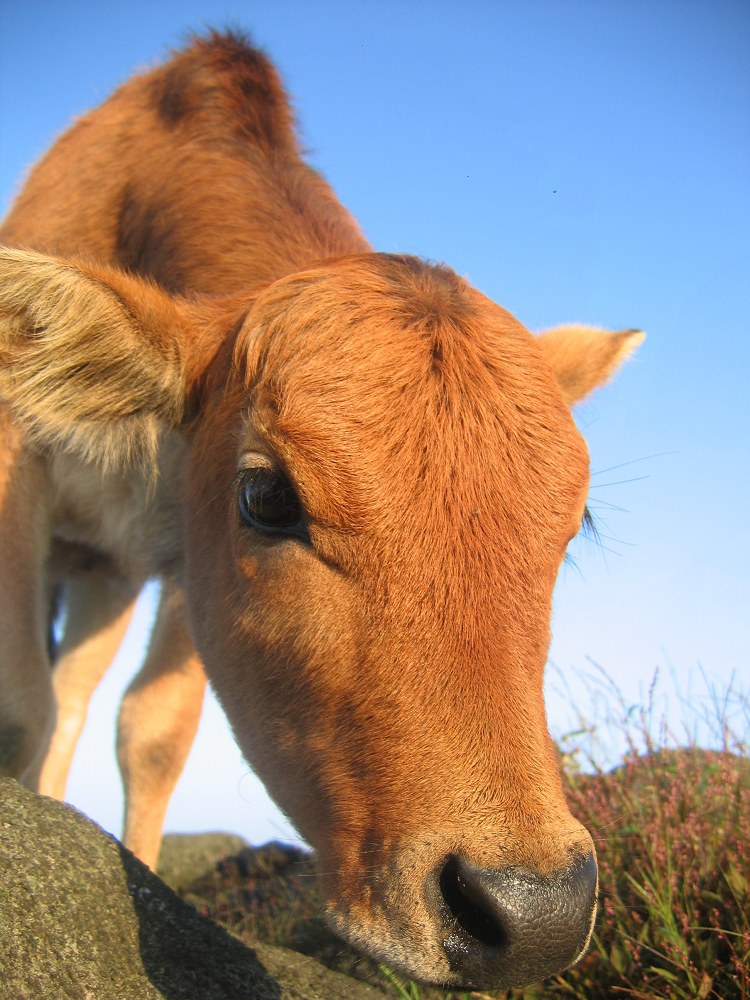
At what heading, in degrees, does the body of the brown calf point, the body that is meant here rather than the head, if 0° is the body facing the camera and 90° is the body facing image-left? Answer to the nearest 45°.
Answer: approximately 315°
